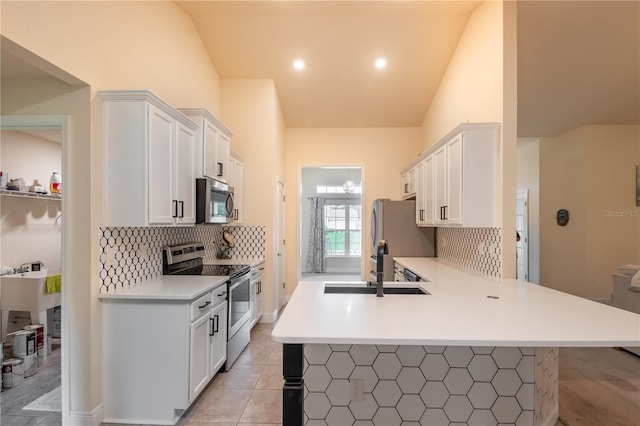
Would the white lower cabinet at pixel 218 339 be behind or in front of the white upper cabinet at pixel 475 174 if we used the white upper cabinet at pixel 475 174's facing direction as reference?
in front

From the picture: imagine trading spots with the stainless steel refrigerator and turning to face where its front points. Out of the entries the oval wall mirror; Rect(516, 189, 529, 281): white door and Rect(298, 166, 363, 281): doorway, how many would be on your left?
0

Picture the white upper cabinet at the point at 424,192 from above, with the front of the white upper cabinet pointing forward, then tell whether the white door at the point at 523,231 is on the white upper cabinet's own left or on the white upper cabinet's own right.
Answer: on the white upper cabinet's own right

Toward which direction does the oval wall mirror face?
toward the camera

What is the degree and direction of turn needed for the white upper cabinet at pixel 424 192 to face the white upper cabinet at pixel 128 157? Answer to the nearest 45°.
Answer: approximately 45° to its left

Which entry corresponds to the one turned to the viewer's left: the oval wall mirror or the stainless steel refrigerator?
the stainless steel refrigerator

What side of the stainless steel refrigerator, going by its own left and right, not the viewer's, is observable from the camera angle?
left

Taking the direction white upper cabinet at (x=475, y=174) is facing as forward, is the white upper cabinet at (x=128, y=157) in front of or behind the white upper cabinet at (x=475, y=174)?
in front

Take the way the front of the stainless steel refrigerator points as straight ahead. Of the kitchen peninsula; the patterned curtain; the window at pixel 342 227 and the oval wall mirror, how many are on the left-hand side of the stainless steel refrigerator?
1

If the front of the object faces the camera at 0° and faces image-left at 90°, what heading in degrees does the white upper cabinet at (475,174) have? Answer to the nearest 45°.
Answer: approximately 90°

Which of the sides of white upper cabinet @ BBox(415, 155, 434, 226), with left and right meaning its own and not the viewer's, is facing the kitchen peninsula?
left

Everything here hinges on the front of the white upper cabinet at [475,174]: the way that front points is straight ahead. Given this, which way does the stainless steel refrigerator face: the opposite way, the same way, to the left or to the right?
the same way

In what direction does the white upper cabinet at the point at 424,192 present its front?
to the viewer's left

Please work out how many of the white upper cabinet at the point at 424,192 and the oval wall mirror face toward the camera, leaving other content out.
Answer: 1

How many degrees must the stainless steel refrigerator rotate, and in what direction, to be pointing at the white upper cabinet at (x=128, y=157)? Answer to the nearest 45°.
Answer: approximately 45° to its left
